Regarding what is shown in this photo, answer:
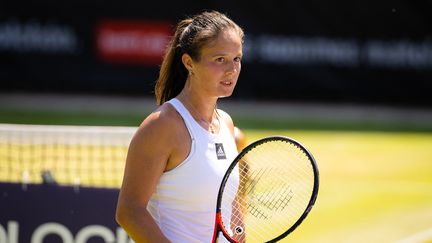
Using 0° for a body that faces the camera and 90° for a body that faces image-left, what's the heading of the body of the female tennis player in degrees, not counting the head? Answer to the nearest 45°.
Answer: approximately 315°

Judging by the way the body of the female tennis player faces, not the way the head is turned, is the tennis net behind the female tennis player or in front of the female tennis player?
behind

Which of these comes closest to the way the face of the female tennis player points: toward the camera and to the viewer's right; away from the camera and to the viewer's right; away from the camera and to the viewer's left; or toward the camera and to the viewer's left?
toward the camera and to the viewer's right
